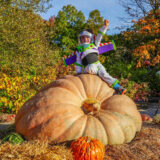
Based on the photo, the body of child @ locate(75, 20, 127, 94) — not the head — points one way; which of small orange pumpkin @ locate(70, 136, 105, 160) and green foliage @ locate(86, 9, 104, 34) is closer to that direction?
the small orange pumpkin

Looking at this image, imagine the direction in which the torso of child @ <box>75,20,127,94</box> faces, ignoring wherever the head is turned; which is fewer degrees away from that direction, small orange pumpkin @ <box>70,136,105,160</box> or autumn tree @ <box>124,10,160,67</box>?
the small orange pumpkin

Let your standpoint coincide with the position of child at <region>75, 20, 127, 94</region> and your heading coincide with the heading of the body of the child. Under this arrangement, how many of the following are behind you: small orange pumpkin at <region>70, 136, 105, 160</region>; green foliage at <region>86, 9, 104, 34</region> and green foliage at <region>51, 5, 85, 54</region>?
2

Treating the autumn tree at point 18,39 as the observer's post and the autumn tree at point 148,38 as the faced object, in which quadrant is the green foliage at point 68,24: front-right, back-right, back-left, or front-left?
front-left

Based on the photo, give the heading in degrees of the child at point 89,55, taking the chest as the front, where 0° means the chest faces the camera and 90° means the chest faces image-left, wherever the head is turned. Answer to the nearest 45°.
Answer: approximately 0°

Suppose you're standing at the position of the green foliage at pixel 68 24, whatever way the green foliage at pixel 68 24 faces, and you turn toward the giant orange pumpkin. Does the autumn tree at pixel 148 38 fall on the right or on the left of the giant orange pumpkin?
left

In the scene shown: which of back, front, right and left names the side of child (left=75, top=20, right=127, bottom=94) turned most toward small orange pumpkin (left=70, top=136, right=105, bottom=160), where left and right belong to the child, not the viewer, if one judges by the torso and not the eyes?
front

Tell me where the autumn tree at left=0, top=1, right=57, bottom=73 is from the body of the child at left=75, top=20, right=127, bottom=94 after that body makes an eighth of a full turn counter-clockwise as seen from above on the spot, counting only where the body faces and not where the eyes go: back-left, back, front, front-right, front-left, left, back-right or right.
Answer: back

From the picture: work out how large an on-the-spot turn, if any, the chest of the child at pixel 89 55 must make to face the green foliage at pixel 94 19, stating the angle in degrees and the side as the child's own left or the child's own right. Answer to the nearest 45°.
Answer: approximately 180°

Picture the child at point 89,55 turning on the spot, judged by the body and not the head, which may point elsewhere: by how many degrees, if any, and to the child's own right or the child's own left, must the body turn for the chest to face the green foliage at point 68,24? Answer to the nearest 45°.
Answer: approximately 180°

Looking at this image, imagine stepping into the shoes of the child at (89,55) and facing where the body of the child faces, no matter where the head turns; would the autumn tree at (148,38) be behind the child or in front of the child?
behind

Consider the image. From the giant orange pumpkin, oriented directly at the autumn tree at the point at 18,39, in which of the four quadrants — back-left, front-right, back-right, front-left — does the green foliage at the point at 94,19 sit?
front-right

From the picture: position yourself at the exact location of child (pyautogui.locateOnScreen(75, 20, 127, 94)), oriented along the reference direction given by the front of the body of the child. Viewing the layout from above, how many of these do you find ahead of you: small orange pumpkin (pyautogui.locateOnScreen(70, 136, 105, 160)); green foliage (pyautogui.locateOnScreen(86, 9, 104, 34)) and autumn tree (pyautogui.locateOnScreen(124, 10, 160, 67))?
1
